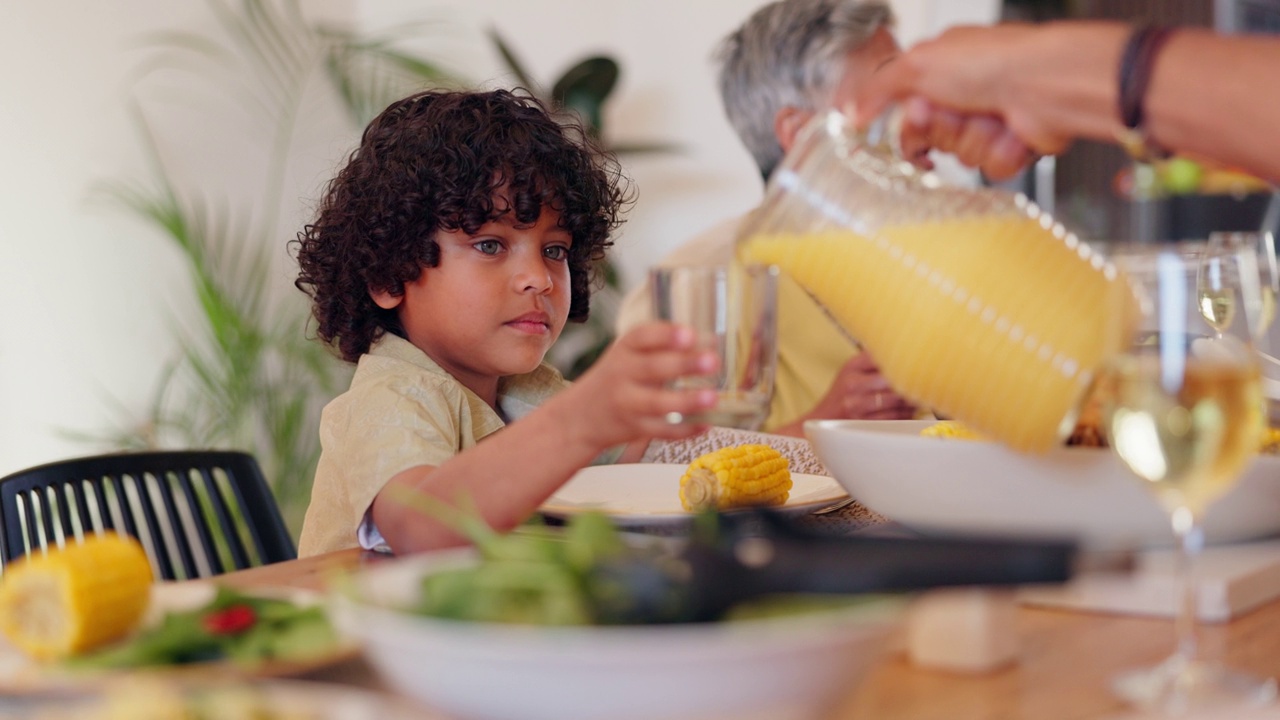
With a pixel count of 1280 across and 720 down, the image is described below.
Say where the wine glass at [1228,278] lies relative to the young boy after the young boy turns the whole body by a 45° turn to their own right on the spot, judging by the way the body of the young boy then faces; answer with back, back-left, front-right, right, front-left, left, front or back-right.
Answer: left

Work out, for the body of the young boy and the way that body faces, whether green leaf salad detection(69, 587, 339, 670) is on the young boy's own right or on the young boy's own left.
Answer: on the young boy's own right

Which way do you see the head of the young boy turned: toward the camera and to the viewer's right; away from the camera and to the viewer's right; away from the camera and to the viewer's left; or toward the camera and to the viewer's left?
toward the camera and to the viewer's right

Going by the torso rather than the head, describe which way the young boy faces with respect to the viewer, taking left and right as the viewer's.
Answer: facing the viewer and to the right of the viewer

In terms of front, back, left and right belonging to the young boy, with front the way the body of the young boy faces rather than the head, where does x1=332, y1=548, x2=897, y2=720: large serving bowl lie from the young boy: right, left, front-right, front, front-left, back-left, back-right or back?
front-right

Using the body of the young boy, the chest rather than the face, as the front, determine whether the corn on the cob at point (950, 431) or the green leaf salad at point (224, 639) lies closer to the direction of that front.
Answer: the corn on the cob

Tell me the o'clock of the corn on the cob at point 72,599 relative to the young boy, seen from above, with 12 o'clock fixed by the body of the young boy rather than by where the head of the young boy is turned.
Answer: The corn on the cob is roughly at 2 o'clock from the young boy.

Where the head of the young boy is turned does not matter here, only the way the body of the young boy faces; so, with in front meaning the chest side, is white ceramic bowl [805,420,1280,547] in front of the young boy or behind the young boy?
in front

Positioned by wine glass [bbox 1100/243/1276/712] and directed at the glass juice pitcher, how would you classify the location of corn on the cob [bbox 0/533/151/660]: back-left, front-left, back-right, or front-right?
front-left

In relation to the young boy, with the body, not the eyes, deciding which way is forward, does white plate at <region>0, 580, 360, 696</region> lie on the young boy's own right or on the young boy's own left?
on the young boy's own right
